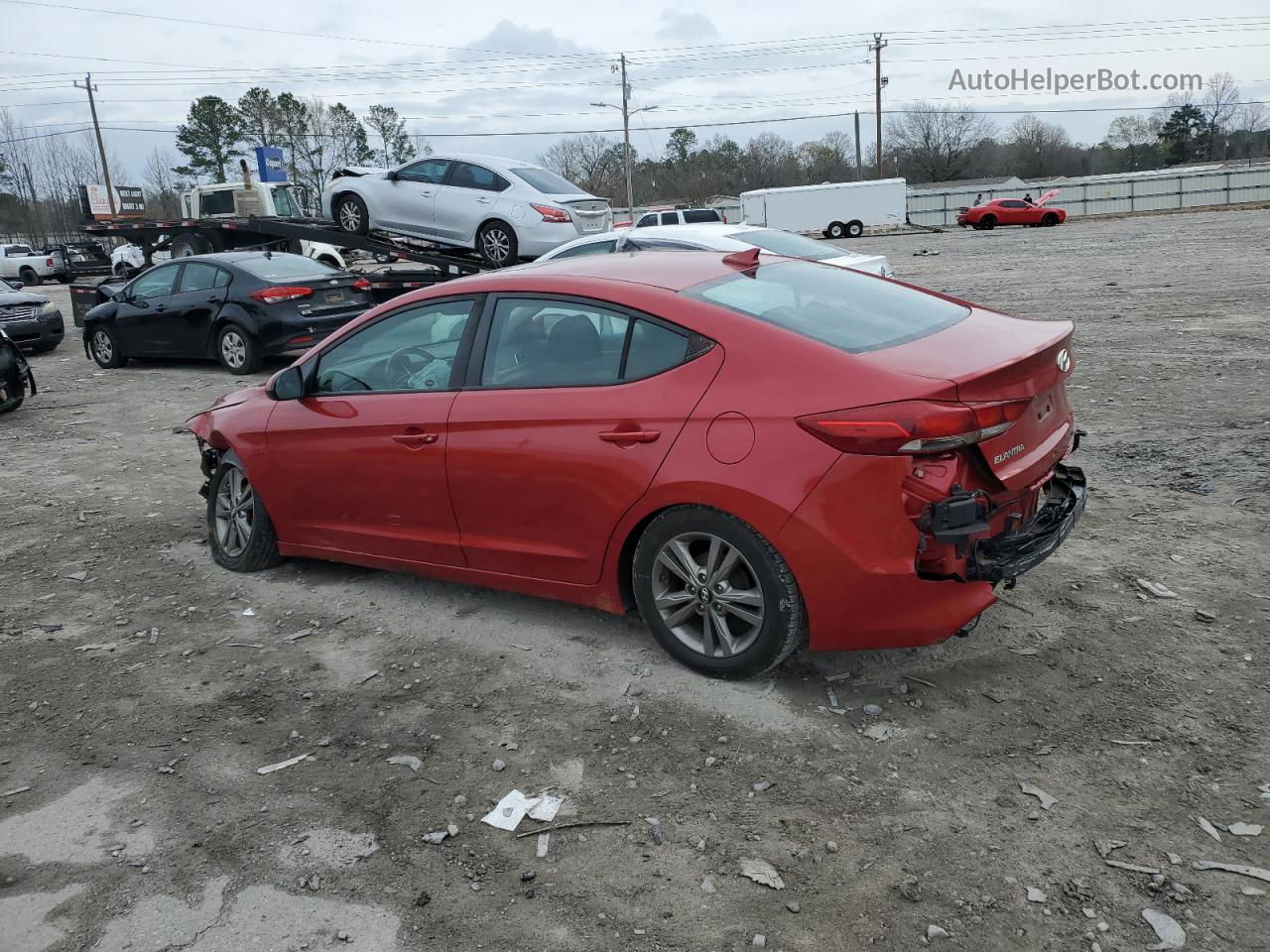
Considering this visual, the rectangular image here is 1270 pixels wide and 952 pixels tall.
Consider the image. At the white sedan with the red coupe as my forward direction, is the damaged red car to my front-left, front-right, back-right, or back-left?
back-right

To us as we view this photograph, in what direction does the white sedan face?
facing away from the viewer and to the left of the viewer

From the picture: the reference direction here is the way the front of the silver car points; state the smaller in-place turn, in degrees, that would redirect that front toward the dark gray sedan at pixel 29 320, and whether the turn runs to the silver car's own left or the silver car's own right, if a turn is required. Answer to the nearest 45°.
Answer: approximately 45° to the silver car's own left

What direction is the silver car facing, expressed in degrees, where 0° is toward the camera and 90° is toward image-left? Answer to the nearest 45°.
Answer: approximately 135°

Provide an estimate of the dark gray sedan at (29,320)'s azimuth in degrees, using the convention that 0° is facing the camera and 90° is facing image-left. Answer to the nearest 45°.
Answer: approximately 315°

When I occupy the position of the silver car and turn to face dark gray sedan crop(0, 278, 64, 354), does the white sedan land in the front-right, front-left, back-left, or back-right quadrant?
back-left

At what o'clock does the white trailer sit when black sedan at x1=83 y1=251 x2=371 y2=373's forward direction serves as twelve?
The white trailer is roughly at 3 o'clock from the black sedan.

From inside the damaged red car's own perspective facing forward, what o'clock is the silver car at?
The silver car is roughly at 1 o'clock from the damaged red car.

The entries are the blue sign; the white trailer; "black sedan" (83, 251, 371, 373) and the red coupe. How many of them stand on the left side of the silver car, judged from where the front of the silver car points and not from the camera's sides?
1

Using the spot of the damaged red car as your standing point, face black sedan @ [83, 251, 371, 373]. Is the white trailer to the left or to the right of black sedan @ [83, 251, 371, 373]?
right

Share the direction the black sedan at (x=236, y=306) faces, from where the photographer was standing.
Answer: facing away from the viewer and to the left of the viewer

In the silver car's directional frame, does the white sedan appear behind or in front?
behind

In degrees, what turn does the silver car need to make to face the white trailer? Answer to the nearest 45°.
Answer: approximately 90° to its right

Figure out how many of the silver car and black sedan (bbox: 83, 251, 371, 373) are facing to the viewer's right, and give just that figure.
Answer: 0
